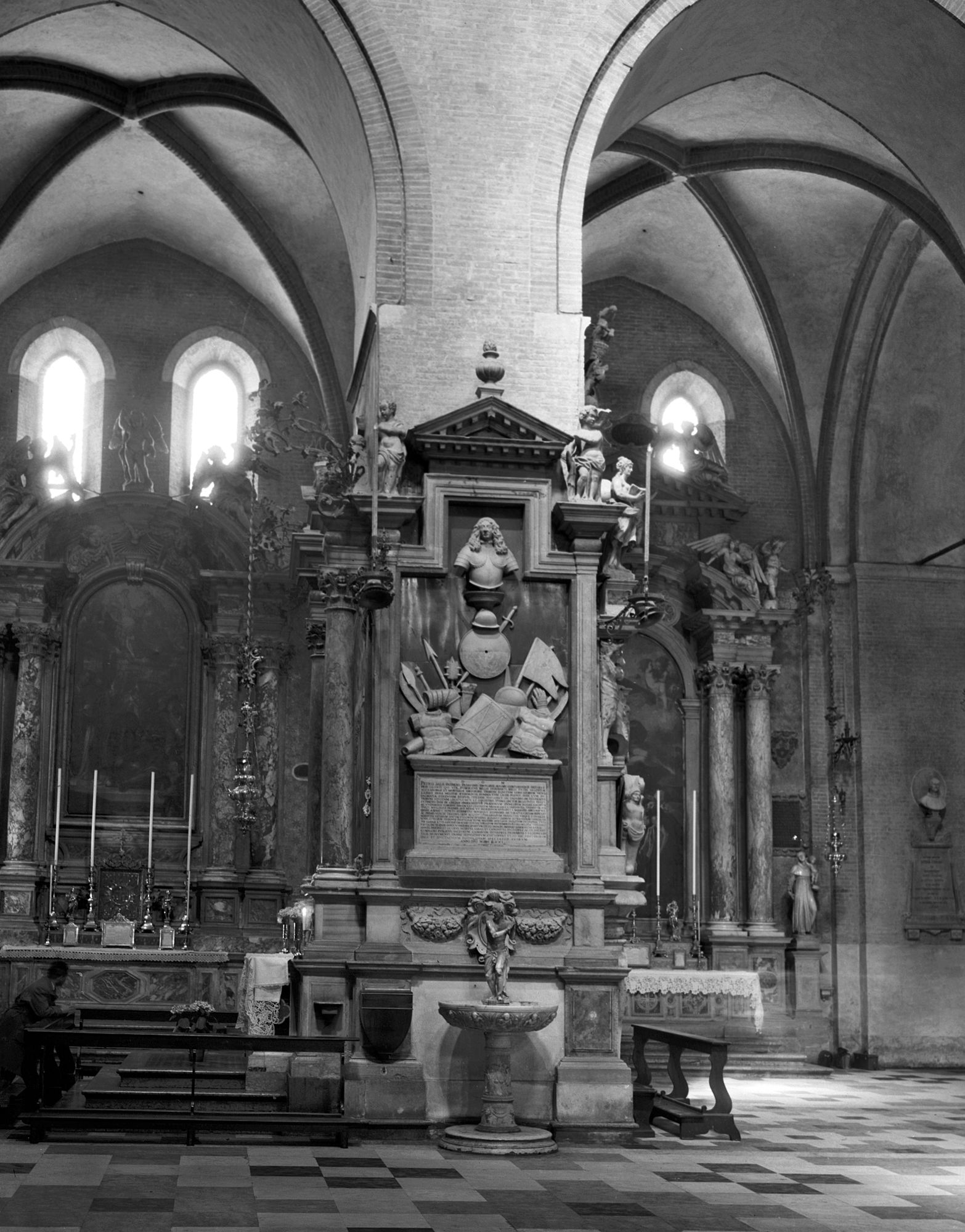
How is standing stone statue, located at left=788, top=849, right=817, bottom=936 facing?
toward the camera

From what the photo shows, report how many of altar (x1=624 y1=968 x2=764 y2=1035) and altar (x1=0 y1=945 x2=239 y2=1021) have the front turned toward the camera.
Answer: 2

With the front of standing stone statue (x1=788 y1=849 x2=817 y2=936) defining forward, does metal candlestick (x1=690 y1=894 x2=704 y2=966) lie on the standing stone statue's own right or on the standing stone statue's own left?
on the standing stone statue's own right

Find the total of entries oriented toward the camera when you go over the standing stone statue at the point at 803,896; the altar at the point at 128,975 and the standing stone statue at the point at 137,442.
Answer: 3

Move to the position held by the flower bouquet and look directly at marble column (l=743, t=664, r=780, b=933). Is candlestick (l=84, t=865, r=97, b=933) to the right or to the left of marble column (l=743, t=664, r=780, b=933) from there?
left

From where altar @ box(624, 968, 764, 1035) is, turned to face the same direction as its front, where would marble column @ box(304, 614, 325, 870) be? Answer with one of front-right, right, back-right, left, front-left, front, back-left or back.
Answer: front-right

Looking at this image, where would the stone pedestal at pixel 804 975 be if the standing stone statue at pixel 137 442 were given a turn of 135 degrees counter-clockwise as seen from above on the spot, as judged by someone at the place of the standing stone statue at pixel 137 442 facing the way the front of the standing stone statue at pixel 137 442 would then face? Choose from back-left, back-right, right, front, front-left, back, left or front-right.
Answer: front-right

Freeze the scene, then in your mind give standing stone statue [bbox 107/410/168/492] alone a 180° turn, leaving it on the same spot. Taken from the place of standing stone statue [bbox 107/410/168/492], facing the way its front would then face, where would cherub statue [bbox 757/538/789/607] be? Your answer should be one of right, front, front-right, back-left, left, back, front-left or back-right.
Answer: right

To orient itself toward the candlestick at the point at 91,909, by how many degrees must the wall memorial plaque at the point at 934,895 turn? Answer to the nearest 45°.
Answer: approximately 45° to its right

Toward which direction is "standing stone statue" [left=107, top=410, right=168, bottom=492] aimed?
toward the camera

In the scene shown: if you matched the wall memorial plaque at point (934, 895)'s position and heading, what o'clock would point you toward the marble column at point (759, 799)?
The marble column is roughly at 2 o'clock from the wall memorial plaque.

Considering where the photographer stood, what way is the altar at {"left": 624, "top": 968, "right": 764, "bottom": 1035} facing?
facing the viewer
